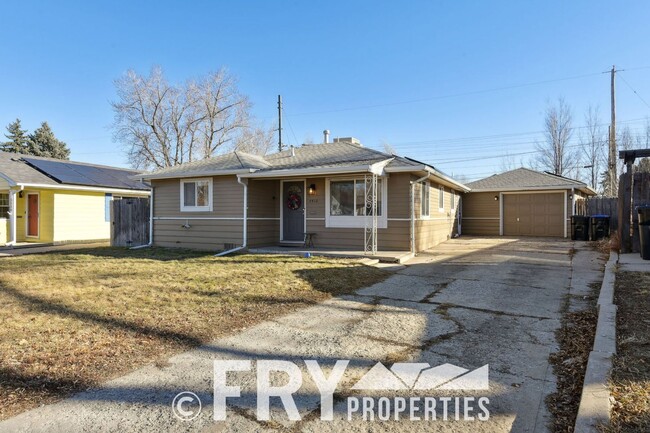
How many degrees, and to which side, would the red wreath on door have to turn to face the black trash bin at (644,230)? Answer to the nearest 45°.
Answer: approximately 45° to its left

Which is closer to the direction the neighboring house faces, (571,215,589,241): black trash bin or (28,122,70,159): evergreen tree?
the black trash bin

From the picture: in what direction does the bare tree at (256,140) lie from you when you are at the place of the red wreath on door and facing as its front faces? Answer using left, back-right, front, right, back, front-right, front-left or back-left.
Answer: back

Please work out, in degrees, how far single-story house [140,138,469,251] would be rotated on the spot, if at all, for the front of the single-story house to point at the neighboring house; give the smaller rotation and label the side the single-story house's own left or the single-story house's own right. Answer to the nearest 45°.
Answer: approximately 135° to the single-story house's own right

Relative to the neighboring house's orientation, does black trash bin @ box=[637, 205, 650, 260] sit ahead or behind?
ahead

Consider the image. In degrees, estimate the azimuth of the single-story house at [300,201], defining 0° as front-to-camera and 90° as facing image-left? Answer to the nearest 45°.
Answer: approximately 0°

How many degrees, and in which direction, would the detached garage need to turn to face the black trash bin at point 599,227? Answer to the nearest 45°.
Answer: approximately 45° to its left

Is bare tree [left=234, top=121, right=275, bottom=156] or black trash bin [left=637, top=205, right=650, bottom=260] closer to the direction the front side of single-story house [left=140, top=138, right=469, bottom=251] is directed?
the black trash bin

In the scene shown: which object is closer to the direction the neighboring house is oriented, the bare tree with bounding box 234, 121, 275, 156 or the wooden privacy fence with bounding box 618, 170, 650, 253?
the wooden privacy fence

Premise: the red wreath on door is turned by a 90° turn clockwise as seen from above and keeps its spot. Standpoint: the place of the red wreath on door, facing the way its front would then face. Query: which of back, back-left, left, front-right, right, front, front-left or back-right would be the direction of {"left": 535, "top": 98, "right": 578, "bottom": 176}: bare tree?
back-right

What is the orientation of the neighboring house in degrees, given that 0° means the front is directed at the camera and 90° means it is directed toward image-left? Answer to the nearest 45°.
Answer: approximately 0°

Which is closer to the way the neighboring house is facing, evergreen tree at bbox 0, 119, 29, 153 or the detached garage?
the detached garage
